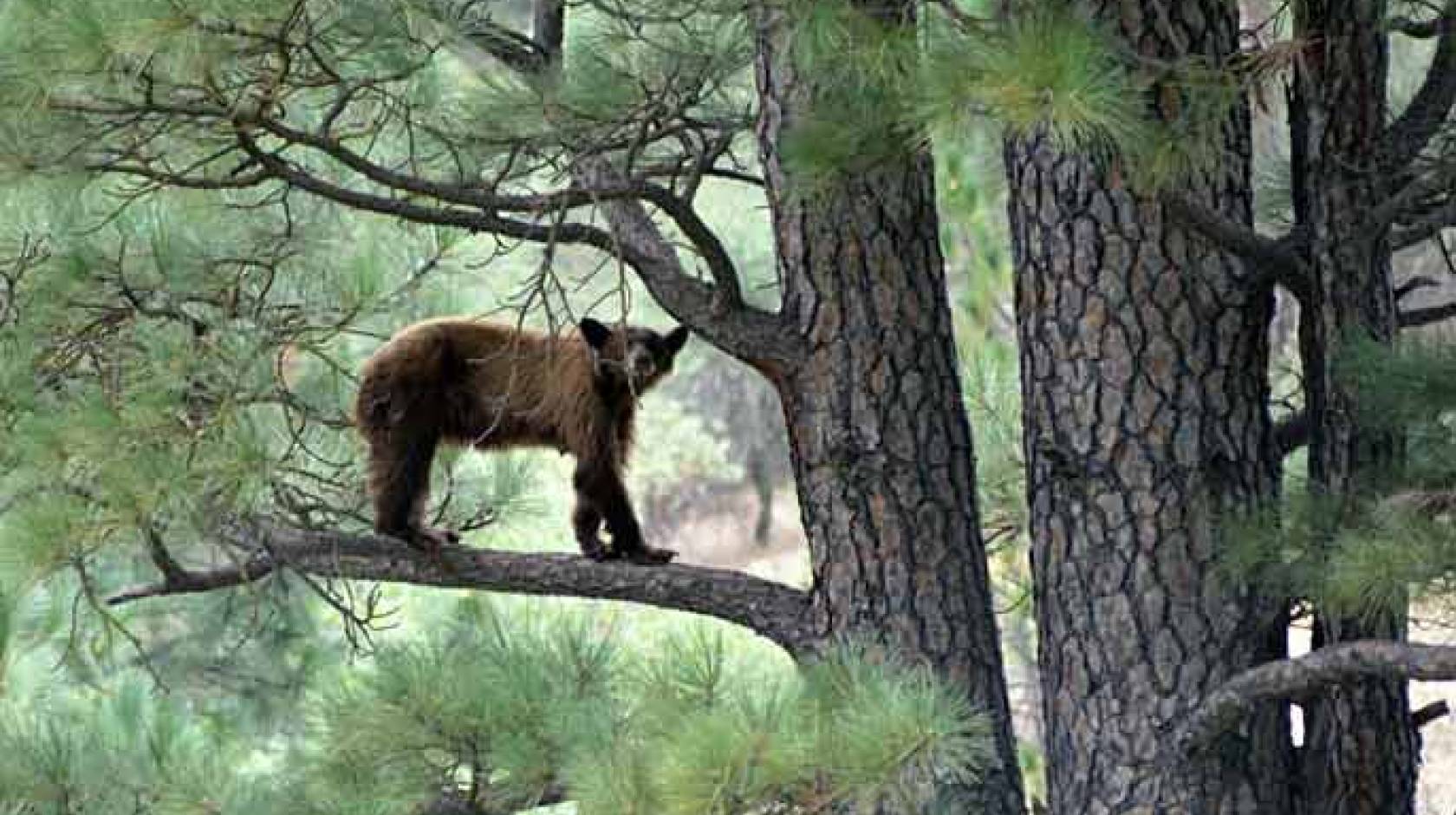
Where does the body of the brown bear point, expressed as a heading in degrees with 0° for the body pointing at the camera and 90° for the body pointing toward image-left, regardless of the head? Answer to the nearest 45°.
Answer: approximately 270°

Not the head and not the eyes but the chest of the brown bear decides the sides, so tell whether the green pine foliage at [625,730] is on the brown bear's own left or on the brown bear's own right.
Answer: on the brown bear's own right

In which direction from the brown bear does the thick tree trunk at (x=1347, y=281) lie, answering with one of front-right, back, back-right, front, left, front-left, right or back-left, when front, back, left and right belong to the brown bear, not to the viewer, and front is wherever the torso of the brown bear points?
front-right

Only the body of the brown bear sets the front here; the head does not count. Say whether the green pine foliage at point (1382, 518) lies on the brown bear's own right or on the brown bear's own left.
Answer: on the brown bear's own right

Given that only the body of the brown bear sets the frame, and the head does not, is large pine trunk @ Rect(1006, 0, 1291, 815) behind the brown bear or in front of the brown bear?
in front

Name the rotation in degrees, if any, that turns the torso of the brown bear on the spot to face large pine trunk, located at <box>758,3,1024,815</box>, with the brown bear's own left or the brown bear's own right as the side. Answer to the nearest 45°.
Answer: approximately 45° to the brown bear's own right

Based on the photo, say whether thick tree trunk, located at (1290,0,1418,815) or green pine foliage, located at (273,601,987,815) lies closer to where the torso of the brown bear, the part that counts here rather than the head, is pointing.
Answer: the thick tree trunk
